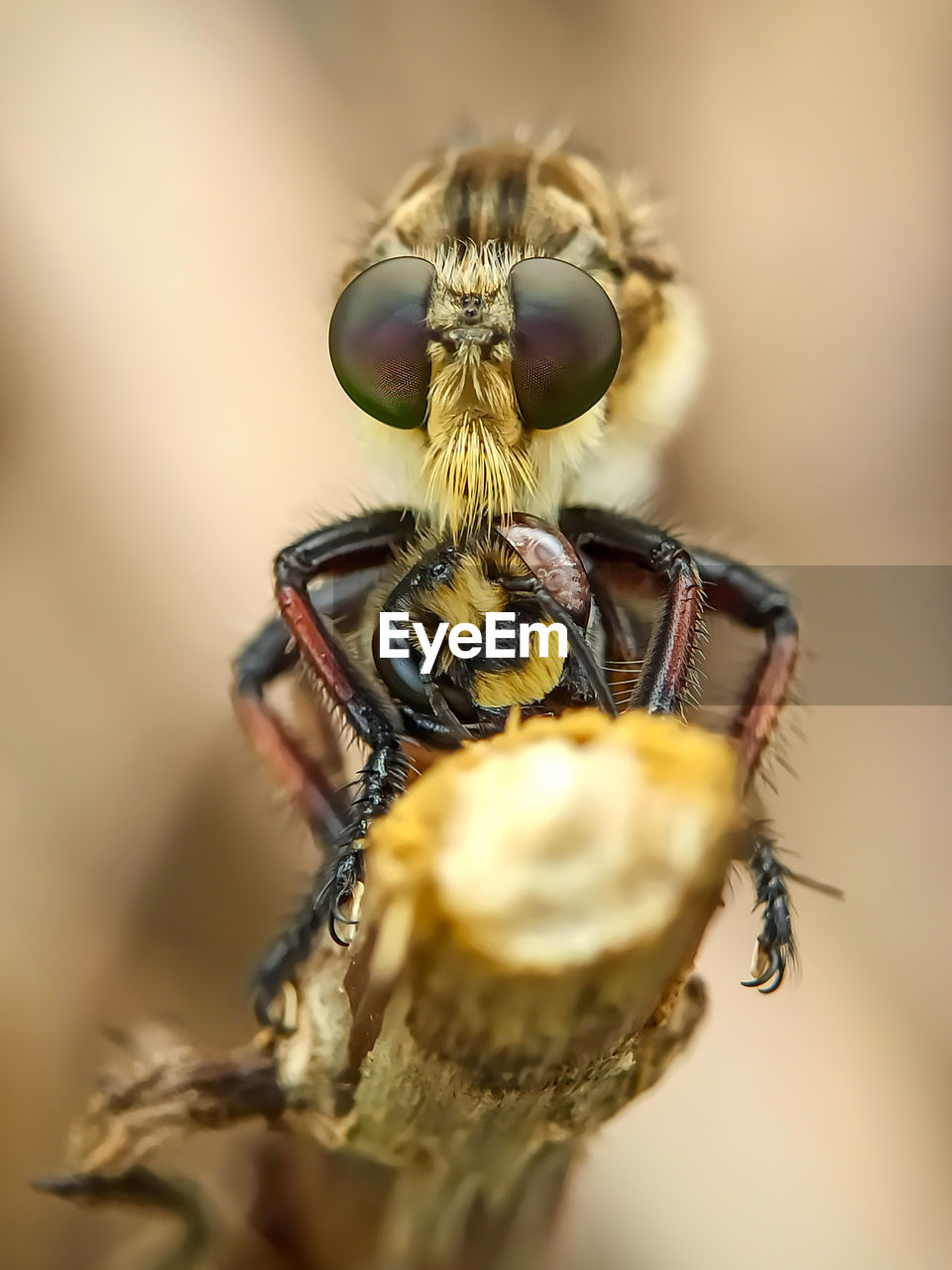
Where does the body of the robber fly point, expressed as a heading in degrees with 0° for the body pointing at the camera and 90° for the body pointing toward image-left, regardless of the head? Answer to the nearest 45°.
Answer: approximately 0°
